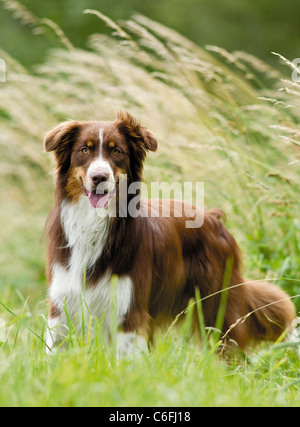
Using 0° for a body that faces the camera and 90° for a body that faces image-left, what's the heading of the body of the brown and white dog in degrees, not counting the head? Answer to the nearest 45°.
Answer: approximately 45°
